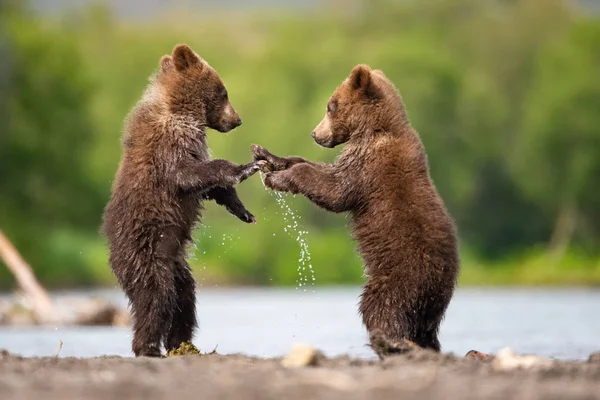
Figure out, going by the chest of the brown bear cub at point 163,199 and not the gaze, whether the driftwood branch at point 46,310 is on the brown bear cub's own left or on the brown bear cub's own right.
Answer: on the brown bear cub's own left

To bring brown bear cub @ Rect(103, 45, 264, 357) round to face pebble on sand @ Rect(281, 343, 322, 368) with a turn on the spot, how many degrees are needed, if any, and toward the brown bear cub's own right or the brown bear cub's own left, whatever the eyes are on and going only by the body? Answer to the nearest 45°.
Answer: approximately 45° to the brown bear cub's own right

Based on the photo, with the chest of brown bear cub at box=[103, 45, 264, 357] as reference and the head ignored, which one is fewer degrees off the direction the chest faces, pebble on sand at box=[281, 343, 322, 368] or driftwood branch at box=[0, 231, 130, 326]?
the pebble on sand

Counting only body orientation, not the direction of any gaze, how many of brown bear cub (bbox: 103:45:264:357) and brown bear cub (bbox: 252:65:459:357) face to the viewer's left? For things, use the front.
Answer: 1

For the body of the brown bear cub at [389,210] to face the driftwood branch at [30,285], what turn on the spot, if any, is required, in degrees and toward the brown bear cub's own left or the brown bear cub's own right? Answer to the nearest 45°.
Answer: approximately 45° to the brown bear cub's own right

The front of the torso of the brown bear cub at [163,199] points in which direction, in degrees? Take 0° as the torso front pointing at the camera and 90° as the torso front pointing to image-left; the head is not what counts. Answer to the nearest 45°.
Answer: approximately 270°

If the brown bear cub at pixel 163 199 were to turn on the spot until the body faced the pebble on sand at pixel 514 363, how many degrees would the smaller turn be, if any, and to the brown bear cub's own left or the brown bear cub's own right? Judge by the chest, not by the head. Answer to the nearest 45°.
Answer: approximately 45° to the brown bear cub's own right

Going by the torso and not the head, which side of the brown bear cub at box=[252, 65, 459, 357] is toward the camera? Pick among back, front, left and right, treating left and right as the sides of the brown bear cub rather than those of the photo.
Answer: left

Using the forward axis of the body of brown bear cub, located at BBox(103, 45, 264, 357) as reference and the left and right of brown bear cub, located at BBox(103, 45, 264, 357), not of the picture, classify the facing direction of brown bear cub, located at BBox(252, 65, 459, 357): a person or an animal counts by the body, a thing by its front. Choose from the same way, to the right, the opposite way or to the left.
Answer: the opposite way

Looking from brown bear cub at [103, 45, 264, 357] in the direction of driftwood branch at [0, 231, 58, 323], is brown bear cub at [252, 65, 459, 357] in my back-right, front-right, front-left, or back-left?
back-right
